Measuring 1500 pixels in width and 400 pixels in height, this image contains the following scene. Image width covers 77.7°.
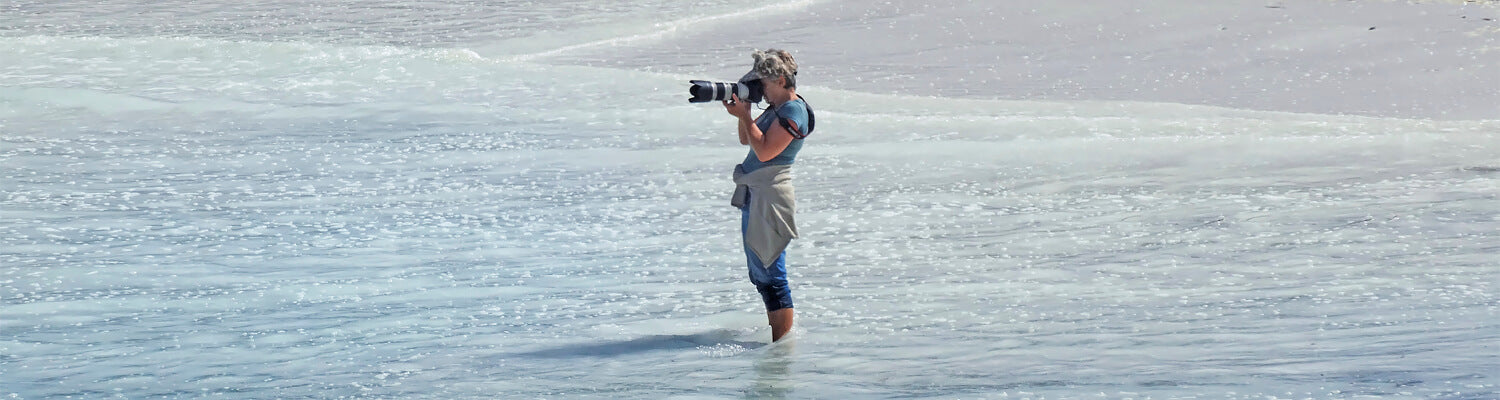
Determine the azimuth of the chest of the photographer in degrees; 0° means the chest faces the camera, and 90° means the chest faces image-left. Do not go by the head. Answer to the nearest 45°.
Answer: approximately 90°

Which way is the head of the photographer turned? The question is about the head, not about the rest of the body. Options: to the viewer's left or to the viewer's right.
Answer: to the viewer's left
